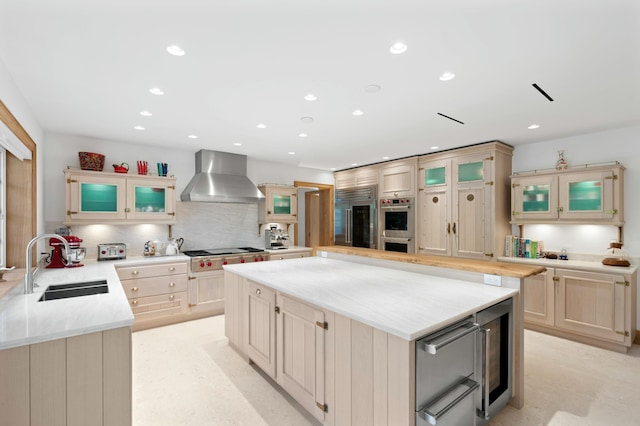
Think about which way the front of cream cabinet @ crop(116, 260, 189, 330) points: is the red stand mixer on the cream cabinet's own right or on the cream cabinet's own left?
on the cream cabinet's own right

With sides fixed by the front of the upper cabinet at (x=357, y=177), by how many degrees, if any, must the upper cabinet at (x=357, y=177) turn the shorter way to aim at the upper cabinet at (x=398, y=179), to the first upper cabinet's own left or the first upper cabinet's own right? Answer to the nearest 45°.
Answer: approximately 90° to the first upper cabinet's own left

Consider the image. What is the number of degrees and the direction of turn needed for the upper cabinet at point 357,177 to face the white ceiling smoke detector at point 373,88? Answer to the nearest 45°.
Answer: approximately 45° to its left

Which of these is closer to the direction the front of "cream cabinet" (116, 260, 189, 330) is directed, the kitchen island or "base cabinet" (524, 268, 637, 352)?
the kitchen island

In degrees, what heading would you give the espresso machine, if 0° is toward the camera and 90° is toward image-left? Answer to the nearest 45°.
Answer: approximately 315°
